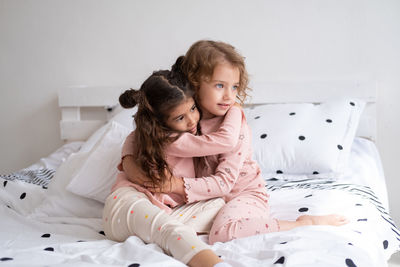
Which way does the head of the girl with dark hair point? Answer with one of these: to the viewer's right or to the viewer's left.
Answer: to the viewer's right

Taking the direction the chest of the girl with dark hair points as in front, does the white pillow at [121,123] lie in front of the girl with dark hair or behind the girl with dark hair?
behind

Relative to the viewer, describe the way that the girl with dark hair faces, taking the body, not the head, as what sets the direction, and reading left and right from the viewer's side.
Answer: facing the viewer and to the right of the viewer

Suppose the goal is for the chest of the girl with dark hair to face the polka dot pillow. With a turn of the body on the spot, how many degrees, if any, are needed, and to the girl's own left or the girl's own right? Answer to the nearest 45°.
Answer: approximately 90° to the girl's own left

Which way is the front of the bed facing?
toward the camera
